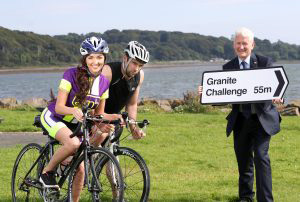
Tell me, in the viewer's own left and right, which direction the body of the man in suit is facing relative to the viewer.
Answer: facing the viewer

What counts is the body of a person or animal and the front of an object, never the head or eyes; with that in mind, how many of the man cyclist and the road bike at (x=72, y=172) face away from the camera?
0

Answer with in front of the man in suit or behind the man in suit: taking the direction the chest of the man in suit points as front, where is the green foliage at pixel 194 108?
behind

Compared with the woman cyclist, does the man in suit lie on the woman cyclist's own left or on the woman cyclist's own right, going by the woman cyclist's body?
on the woman cyclist's own left

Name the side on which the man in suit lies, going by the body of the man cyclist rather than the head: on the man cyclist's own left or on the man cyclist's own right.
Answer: on the man cyclist's own left

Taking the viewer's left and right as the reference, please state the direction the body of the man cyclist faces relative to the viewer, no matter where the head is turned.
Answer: facing the viewer and to the right of the viewer

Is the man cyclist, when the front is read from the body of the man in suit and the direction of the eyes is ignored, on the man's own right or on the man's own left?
on the man's own right

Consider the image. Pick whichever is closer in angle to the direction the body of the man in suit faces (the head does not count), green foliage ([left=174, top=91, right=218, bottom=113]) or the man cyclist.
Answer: the man cyclist

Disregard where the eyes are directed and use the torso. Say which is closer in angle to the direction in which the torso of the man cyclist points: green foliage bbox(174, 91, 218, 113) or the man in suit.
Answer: the man in suit
